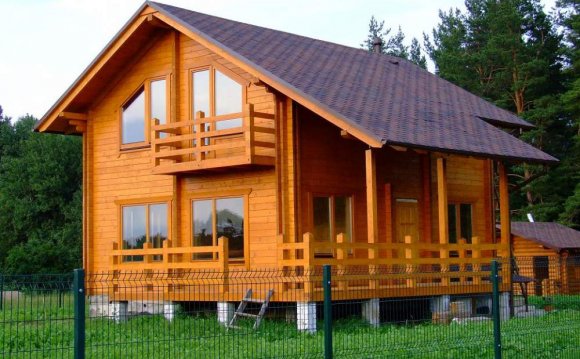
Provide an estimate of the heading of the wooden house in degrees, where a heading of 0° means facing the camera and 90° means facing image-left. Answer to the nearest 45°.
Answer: approximately 315°
